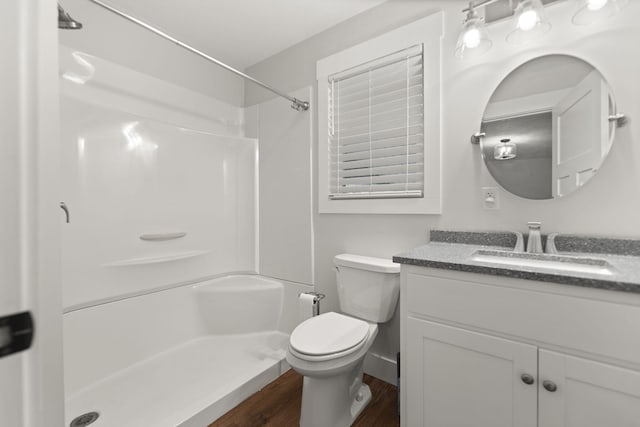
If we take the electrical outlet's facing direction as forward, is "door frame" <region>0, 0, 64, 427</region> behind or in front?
in front

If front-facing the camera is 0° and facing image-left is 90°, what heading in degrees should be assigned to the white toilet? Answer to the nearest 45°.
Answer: approximately 45°

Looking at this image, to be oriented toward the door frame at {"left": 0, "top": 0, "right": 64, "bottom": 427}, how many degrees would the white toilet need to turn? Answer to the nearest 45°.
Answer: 0° — it already faces it

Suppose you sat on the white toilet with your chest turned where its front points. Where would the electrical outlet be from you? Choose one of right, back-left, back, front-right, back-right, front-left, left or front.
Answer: back-left

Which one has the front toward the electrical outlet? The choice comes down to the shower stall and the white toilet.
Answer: the shower stall

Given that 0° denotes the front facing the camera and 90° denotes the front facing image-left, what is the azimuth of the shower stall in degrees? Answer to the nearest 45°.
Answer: approximately 315°

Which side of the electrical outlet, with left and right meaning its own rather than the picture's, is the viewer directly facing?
front

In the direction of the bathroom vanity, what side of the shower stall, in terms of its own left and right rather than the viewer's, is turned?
front

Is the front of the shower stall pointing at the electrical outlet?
yes

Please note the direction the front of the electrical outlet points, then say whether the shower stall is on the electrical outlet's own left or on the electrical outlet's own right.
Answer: on the electrical outlet's own right

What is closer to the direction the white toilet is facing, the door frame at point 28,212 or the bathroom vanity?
the door frame

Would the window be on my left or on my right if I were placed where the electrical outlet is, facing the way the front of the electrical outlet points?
on my right
